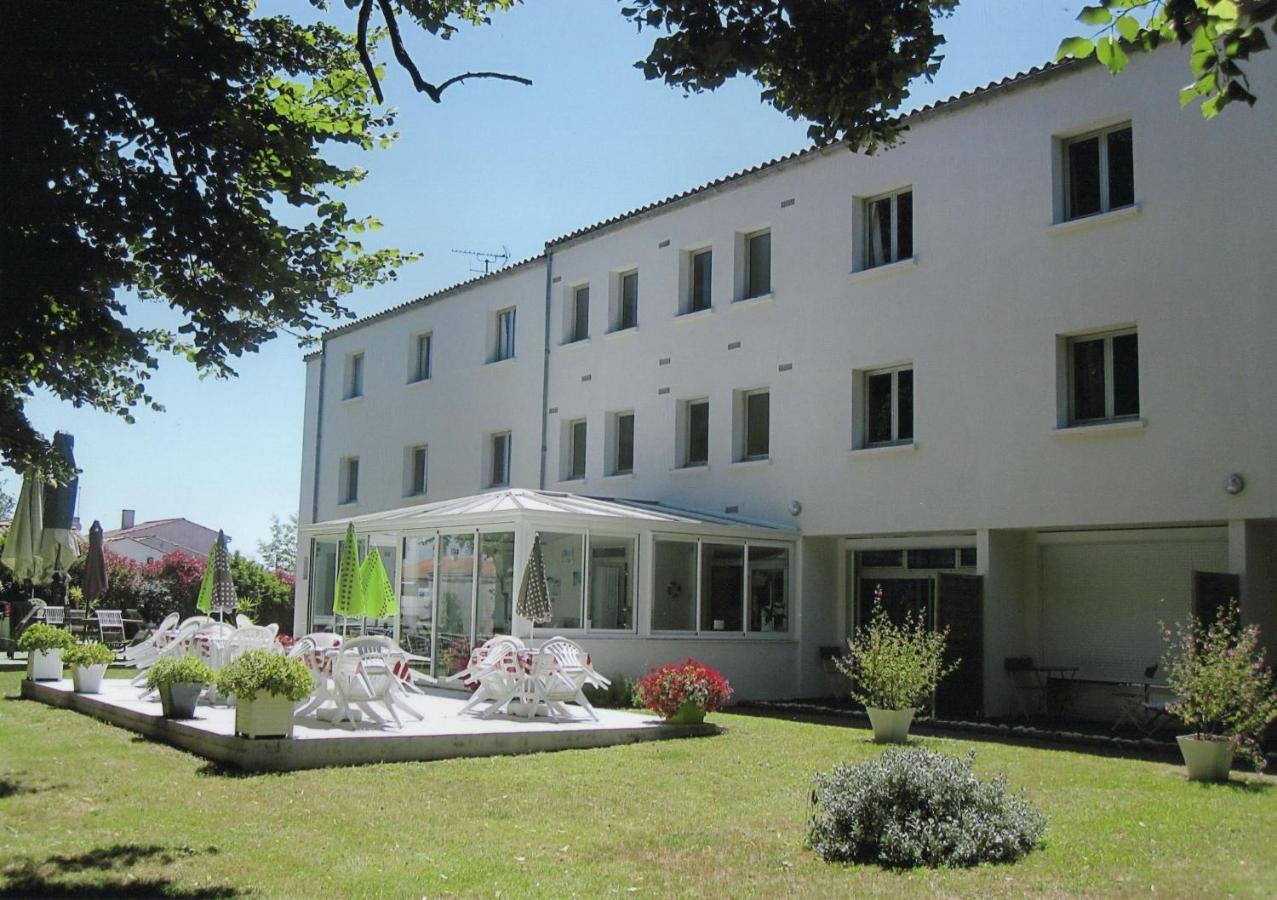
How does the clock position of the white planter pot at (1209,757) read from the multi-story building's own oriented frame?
The white planter pot is roughly at 10 o'clock from the multi-story building.

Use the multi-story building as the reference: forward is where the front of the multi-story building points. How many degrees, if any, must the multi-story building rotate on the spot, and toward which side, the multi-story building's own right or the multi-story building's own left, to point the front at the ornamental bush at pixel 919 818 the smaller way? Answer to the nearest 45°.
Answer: approximately 45° to the multi-story building's own left

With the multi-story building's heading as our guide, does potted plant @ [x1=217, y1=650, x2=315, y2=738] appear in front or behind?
in front

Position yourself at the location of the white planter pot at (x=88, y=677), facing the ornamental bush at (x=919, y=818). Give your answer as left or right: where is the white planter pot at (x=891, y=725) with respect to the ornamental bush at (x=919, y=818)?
left

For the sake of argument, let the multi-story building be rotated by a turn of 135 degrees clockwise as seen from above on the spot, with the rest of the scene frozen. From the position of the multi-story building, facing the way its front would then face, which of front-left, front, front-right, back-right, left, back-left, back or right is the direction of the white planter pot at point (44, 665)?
left

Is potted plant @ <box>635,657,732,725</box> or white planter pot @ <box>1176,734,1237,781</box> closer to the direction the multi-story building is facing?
the potted plant

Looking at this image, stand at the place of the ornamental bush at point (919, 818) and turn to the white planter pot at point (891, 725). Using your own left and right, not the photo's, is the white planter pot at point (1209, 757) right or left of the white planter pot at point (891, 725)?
right

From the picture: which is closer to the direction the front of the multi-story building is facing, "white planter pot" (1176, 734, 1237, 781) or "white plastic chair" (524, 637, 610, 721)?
the white plastic chair

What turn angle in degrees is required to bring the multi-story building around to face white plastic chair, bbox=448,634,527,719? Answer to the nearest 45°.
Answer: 0° — it already faces it

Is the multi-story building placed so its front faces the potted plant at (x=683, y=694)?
yes

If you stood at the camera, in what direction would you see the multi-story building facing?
facing the viewer and to the left of the viewer

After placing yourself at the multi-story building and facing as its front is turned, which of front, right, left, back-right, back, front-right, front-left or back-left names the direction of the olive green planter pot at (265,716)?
front

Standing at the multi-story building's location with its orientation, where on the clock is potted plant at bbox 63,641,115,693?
The potted plant is roughly at 1 o'clock from the multi-story building.

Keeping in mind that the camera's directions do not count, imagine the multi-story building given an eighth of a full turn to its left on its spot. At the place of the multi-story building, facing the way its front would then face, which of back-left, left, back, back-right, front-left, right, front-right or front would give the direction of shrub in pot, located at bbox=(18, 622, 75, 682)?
right
